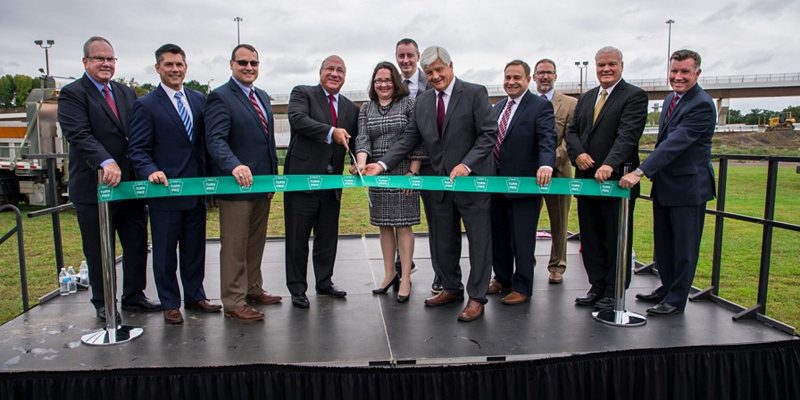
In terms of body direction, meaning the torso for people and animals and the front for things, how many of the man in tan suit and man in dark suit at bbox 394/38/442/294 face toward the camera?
2

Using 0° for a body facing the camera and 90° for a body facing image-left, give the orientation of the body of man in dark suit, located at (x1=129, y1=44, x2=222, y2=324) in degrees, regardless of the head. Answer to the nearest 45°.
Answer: approximately 315°

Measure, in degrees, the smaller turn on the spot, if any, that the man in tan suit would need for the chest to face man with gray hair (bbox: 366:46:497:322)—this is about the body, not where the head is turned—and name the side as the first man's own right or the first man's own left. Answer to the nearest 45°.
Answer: approximately 45° to the first man's own right

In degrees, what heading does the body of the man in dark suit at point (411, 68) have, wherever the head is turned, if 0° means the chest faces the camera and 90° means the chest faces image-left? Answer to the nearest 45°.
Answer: approximately 0°
